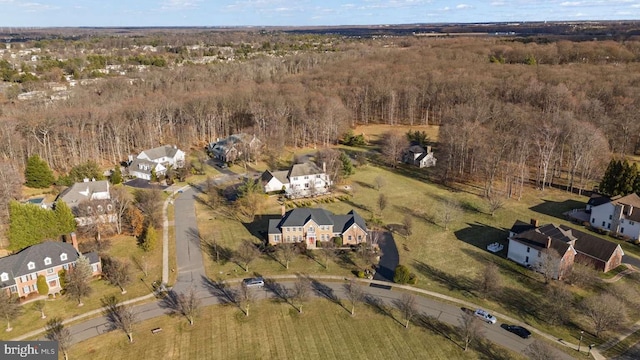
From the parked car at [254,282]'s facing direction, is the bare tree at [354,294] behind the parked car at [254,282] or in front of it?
behind

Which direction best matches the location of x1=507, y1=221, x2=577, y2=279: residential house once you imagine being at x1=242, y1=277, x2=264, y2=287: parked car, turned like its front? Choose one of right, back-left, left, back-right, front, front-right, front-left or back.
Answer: back

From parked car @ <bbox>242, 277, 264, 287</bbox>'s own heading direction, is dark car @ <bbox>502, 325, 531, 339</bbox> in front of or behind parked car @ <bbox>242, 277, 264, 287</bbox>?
behind

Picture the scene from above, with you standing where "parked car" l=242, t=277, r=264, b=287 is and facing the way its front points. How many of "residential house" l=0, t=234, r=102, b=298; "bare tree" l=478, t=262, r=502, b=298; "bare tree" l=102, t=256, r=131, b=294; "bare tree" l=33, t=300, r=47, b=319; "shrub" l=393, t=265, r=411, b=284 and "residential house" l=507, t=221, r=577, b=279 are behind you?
3

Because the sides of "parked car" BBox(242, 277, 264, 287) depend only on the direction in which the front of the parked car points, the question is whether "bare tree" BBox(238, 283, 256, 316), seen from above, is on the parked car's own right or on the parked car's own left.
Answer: on the parked car's own left

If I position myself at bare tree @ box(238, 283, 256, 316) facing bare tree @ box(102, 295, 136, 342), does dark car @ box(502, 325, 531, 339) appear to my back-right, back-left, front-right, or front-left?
back-left

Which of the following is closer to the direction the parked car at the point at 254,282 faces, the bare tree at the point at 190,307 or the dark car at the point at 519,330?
the bare tree

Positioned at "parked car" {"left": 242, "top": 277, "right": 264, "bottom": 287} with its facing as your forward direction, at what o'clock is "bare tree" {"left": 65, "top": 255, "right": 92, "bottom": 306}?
The bare tree is roughly at 12 o'clock from the parked car.

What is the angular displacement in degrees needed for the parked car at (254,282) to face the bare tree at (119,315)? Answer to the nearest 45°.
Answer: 0° — it already faces it

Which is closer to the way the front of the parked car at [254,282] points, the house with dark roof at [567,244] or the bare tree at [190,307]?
the bare tree

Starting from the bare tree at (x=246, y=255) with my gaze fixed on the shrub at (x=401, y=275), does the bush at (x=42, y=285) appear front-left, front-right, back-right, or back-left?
back-right

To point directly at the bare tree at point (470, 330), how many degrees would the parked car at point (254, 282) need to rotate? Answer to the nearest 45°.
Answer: approximately 135° to its left

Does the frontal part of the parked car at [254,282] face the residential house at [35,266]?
yes

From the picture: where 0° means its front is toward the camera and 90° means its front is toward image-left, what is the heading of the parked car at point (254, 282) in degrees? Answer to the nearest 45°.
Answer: approximately 90°

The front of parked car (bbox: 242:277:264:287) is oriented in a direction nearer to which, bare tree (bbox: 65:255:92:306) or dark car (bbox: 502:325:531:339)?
the bare tree

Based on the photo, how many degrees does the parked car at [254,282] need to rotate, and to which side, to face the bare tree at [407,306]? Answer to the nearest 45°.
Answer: approximately 135° to its left
